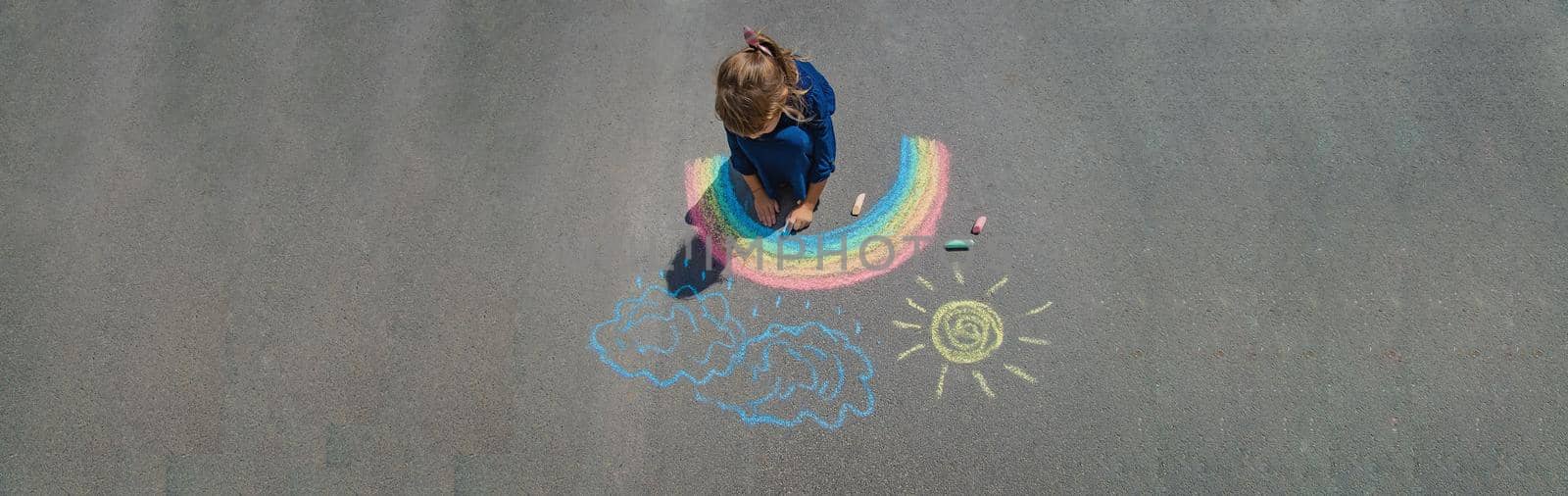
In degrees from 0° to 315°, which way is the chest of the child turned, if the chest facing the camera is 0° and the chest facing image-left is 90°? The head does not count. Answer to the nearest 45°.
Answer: approximately 0°
